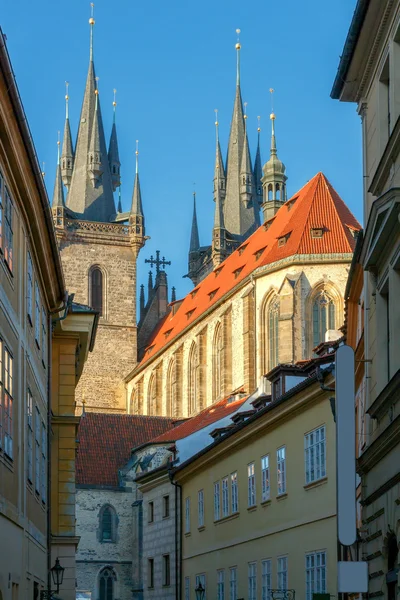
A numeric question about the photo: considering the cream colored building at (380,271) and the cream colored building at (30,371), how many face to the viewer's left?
1

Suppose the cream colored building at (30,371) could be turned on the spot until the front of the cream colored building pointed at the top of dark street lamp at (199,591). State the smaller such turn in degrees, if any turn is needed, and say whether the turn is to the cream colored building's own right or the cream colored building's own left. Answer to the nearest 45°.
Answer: approximately 90° to the cream colored building's own left

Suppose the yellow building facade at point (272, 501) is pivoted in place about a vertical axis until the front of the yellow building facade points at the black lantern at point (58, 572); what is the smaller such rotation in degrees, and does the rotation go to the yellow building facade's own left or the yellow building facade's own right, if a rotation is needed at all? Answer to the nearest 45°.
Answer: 0° — it already faces it

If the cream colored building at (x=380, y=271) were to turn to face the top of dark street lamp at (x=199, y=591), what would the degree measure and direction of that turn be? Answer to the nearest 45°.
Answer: approximately 90° to its right

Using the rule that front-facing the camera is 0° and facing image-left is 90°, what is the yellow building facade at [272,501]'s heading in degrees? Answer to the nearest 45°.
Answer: approximately 45°

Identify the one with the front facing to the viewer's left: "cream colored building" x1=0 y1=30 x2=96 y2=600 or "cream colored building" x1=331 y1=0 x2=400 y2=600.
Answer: "cream colored building" x1=331 y1=0 x2=400 y2=600

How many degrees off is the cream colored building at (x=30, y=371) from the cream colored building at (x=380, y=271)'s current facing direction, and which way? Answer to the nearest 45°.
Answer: approximately 45° to its right

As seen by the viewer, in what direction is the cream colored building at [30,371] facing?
to the viewer's right

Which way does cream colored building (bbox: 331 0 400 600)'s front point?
to the viewer's left

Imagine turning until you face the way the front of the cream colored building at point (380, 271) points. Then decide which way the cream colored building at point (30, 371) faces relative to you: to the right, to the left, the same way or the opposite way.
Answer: the opposite way

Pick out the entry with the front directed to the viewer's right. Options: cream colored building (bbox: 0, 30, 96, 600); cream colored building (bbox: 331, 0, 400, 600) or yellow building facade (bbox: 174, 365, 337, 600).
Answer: cream colored building (bbox: 0, 30, 96, 600)

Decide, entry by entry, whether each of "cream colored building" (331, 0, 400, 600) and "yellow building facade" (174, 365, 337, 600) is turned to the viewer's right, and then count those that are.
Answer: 0
